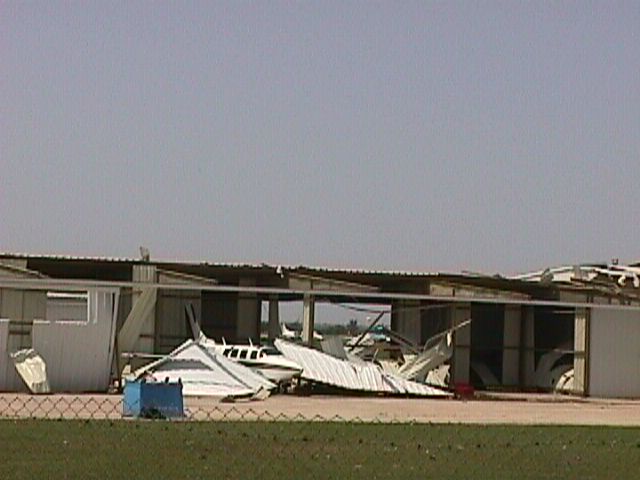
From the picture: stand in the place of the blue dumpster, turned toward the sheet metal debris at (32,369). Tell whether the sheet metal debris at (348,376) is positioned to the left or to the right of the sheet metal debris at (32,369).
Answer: right

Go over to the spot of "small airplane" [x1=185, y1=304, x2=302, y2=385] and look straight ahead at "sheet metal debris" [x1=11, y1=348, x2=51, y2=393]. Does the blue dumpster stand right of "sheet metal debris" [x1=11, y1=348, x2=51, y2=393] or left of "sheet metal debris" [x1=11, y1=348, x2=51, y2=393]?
left

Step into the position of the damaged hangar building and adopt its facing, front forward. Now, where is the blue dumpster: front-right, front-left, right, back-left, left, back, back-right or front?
front

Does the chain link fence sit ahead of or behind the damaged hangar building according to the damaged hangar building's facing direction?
ahead
